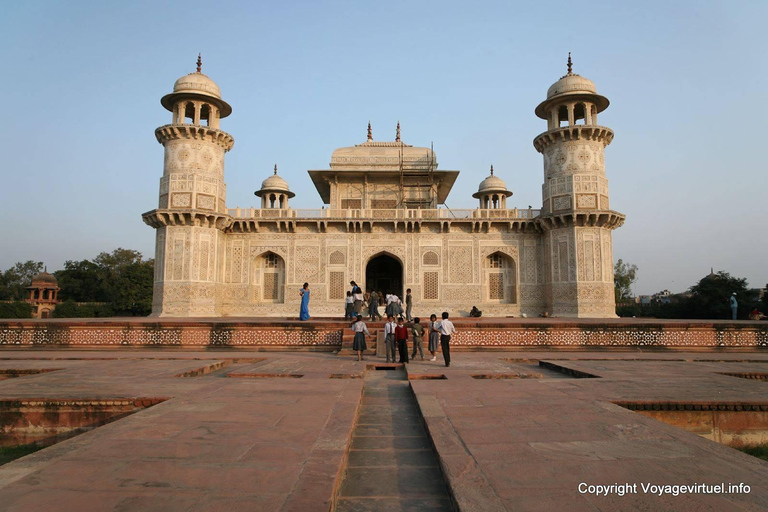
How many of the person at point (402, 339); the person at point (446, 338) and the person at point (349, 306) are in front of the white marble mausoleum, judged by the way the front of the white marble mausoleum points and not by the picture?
3

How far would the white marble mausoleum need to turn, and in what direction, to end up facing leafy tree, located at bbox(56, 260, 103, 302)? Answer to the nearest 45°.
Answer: approximately 135° to its right

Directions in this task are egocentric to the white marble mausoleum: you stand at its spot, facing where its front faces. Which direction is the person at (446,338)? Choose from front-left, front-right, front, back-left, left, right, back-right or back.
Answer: front

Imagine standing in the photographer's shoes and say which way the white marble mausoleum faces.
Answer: facing the viewer
